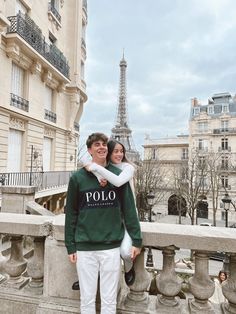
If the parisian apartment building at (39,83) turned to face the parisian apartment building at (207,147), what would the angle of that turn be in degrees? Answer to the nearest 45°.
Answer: approximately 90° to its left

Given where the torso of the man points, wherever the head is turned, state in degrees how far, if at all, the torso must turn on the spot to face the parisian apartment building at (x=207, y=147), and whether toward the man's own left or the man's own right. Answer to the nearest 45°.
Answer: approximately 135° to the man's own left

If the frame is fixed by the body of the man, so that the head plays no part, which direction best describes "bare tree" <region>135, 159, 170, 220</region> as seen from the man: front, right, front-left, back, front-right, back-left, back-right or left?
back

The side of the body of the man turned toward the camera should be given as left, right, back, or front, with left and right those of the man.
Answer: front

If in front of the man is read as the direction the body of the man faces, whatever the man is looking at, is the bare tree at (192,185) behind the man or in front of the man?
behind

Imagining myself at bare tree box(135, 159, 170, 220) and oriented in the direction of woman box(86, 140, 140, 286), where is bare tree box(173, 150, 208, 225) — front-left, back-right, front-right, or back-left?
back-left

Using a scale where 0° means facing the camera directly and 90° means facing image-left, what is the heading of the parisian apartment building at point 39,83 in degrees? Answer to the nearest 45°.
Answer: approximately 315°

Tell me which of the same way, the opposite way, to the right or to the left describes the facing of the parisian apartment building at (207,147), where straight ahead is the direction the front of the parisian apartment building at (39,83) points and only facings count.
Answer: to the right

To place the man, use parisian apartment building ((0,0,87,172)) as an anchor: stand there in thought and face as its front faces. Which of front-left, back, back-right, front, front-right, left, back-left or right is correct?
front-right

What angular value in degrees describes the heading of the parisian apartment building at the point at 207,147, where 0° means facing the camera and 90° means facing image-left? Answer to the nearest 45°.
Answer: approximately 0°

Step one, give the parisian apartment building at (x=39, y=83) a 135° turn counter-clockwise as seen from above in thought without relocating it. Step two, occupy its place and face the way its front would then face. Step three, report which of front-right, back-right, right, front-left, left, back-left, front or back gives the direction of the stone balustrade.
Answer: back

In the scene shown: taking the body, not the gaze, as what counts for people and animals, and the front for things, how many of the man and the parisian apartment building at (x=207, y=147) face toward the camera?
2

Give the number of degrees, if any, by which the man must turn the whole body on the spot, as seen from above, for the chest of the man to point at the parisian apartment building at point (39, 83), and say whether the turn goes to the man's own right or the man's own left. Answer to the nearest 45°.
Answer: approximately 180°

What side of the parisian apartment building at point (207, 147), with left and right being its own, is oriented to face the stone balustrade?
front

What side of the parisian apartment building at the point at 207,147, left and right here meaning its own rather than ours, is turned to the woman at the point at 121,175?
front
